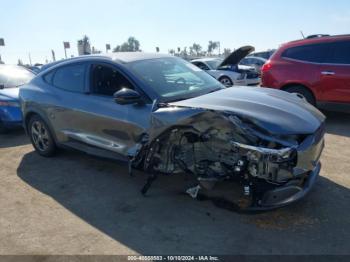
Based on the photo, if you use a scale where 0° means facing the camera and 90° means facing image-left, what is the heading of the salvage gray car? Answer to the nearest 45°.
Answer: approximately 315°

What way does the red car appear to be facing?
to the viewer's right

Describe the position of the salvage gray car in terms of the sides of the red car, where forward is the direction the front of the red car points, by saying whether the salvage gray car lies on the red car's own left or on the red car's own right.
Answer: on the red car's own right

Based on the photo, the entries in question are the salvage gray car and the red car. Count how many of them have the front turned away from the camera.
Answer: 0

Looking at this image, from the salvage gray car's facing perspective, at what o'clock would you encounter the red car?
The red car is roughly at 9 o'clock from the salvage gray car.
